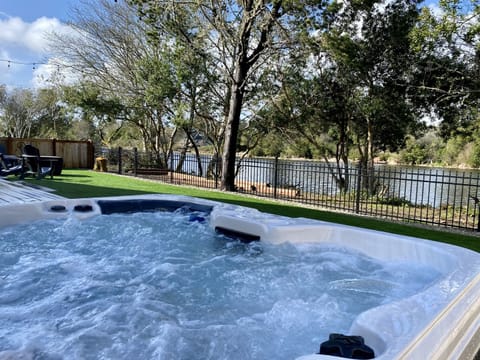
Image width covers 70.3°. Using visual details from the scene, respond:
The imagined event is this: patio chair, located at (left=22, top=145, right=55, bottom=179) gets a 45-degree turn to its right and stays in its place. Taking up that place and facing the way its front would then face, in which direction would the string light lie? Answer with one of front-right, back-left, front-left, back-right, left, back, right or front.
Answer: right

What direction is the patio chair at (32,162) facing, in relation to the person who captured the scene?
facing away from the viewer and to the right of the viewer

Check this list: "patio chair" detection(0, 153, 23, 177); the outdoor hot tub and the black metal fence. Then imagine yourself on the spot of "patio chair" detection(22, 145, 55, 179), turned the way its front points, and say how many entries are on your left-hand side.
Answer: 1

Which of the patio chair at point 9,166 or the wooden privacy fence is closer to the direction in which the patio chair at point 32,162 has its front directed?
the wooden privacy fence

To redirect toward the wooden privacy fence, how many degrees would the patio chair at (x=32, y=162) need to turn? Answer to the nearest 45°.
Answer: approximately 45° to its left

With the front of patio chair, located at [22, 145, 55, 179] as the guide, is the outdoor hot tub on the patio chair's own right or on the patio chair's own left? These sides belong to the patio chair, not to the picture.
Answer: on the patio chair's own right
